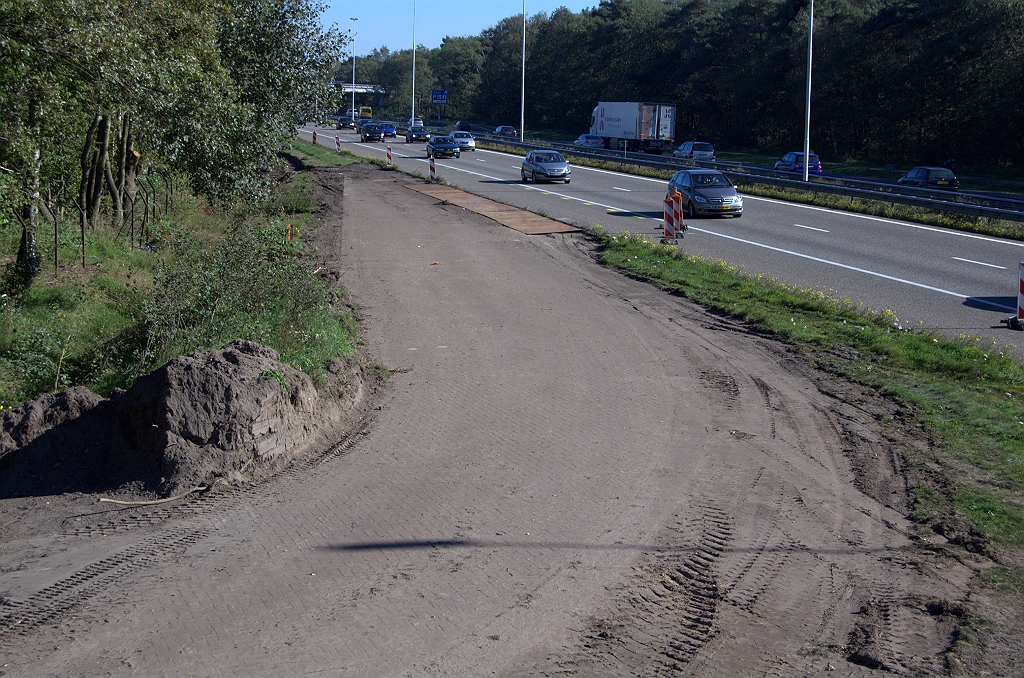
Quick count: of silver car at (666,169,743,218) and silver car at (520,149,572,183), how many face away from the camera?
0

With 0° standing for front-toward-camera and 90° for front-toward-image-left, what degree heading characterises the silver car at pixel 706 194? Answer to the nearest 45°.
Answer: approximately 315°

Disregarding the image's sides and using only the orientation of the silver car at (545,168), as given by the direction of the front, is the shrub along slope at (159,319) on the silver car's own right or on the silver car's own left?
on the silver car's own right

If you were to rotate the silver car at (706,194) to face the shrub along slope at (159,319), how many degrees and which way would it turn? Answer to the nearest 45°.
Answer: approximately 45° to its right

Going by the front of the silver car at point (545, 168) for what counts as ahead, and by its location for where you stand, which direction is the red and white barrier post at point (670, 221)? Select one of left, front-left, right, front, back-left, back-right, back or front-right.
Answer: front-right

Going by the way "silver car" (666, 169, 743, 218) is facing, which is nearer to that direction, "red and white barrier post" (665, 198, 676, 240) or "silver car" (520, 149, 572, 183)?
the red and white barrier post

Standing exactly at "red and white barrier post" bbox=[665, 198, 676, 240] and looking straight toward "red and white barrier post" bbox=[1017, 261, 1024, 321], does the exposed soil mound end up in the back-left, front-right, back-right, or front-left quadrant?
front-right

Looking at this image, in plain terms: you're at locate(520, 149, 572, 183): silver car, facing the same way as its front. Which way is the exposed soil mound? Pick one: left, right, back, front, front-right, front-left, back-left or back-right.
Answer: front-right

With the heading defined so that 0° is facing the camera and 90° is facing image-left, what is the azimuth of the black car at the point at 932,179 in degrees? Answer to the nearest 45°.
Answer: approximately 135°

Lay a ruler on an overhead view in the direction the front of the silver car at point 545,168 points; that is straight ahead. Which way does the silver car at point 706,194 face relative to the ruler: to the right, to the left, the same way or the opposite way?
the same way

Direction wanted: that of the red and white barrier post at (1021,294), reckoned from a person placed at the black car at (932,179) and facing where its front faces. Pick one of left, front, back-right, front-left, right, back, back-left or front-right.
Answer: back-left

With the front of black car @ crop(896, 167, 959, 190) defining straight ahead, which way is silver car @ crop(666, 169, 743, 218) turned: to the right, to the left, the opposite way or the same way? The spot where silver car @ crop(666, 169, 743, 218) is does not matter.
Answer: the opposite way

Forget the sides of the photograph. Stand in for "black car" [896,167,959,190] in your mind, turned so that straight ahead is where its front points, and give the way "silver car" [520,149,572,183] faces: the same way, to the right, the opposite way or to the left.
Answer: the opposite way

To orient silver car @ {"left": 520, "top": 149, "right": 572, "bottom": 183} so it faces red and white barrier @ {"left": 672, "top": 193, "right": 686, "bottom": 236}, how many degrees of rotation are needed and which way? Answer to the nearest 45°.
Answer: approximately 45° to its right

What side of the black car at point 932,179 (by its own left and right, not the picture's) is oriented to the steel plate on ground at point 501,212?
left

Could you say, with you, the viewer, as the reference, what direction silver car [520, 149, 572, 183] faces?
facing the viewer and to the right of the viewer
